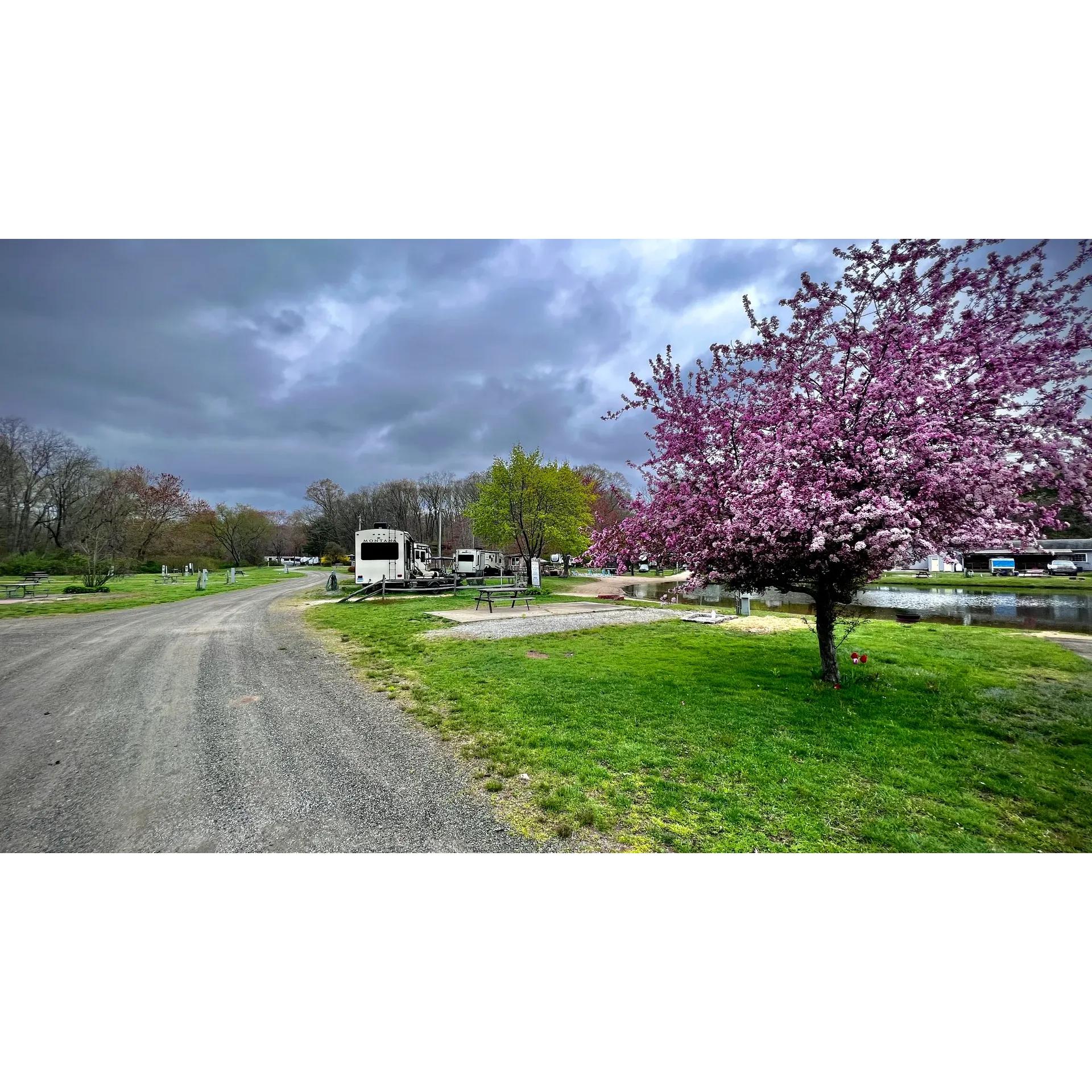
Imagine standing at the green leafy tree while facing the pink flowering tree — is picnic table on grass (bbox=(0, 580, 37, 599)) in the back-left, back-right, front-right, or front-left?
front-right

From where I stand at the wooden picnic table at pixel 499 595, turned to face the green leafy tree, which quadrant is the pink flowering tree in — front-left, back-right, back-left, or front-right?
back-right

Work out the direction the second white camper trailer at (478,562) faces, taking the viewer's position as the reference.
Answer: facing away from the viewer and to the right of the viewer

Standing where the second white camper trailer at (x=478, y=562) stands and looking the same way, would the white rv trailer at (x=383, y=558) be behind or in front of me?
behind

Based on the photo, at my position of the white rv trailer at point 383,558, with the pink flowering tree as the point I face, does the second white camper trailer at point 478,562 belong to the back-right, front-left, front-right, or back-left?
back-left

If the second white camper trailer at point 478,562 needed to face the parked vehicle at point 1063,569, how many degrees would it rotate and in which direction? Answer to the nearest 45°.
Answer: approximately 45° to its right

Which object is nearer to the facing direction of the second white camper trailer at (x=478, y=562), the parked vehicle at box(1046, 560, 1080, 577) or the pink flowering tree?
the parked vehicle

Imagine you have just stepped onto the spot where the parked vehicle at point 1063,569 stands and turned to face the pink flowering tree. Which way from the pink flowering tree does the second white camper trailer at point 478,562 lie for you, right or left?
right

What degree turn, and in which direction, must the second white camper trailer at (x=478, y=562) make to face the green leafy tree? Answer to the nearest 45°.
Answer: approximately 90° to its right

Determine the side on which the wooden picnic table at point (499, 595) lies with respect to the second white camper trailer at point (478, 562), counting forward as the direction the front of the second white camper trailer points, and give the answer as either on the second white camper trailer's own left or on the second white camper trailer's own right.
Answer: on the second white camper trailer's own right
